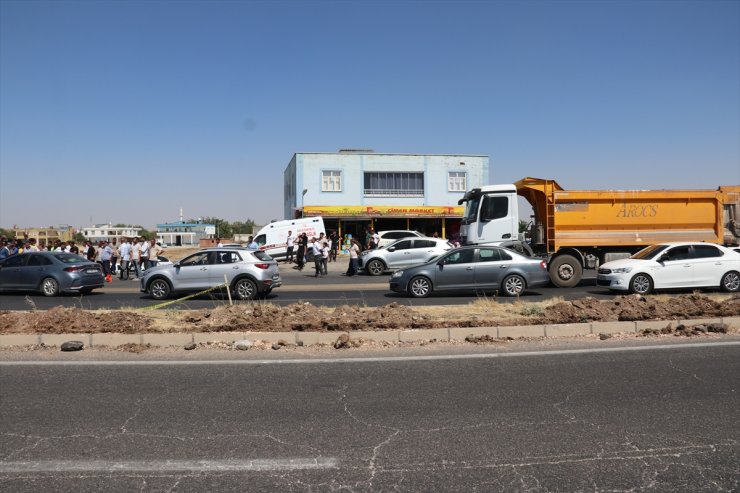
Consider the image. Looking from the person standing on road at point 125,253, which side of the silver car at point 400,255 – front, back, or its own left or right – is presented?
front

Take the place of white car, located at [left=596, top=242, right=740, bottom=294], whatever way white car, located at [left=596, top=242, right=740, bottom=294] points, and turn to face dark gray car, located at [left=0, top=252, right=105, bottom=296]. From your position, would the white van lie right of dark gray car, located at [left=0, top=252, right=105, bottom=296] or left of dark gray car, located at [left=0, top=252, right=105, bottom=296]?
right

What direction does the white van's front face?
to the viewer's left

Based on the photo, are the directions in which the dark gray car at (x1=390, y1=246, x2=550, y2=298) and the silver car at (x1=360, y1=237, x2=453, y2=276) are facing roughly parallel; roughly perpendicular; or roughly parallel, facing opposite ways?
roughly parallel

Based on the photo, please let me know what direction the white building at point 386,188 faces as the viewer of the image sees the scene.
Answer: facing the viewer

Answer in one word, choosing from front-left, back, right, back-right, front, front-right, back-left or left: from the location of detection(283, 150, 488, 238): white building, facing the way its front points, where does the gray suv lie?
front

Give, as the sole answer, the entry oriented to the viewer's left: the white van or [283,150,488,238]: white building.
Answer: the white van

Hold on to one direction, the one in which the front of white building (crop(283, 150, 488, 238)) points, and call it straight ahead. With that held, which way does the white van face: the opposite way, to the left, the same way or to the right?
to the right

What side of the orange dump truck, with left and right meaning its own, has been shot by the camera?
left

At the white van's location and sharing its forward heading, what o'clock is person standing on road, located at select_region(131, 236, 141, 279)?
The person standing on road is roughly at 10 o'clock from the white van.

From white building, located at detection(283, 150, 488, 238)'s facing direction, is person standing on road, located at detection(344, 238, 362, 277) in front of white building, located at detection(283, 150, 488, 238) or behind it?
in front

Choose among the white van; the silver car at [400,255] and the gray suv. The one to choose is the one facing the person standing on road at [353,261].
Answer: the silver car

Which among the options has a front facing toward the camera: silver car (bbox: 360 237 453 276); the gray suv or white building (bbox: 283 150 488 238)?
the white building

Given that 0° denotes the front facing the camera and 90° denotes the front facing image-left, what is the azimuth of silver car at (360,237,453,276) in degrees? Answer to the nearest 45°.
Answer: approximately 90°

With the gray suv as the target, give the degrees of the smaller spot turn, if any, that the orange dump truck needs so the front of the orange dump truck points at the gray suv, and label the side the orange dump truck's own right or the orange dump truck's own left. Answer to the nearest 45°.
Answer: approximately 45° to the orange dump truck's own left

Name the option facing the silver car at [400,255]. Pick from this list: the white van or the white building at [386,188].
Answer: the white building

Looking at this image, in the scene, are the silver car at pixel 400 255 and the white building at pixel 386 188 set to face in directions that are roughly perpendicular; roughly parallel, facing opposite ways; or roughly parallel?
roughly perpendicular

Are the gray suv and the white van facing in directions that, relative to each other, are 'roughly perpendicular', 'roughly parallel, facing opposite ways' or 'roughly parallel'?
roughly parallel

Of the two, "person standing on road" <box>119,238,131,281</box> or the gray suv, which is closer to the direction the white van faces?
the person standing on road

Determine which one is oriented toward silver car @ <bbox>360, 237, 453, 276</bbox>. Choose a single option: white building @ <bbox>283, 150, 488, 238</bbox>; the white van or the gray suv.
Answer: the white building
